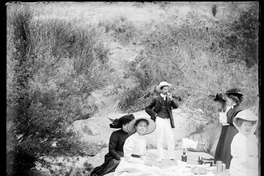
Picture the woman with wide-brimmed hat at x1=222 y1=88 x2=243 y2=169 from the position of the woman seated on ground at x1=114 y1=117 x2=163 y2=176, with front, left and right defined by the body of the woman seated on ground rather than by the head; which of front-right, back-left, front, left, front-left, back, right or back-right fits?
front-left

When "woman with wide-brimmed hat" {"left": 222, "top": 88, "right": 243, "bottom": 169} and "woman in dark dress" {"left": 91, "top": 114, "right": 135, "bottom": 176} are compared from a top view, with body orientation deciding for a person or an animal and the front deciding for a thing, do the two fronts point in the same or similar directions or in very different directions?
very different directions

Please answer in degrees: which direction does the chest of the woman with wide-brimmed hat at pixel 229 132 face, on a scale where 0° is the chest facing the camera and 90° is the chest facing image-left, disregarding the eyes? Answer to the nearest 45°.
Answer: approximately 90°

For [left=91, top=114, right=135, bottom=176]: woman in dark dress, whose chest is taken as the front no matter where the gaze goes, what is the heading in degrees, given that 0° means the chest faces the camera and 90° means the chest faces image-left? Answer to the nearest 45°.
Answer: approximately 270°

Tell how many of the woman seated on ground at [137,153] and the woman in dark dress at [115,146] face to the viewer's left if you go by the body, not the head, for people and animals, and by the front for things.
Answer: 0

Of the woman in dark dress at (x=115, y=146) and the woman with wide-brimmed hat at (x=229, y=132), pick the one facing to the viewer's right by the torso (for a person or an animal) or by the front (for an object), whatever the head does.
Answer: the woman in dark dress

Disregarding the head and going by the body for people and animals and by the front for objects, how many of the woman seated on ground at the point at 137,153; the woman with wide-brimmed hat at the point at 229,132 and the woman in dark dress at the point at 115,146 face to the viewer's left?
1
